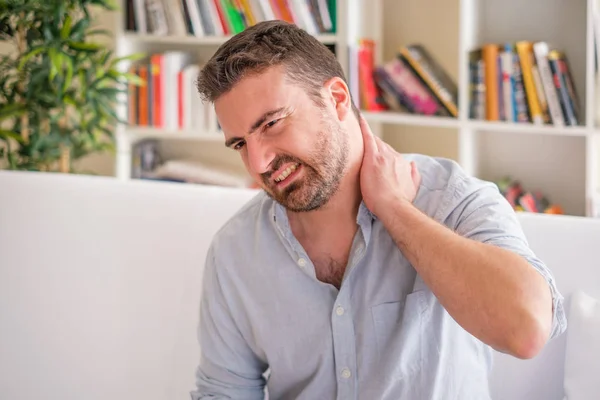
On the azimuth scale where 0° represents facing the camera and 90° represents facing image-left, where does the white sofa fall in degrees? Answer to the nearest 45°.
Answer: approximately 0°

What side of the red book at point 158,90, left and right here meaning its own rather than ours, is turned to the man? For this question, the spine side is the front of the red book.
front

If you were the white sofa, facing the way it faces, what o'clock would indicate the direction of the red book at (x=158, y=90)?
The red book is roughly at 6 o'clock from the white sofa.

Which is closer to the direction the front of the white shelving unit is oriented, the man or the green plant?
the man

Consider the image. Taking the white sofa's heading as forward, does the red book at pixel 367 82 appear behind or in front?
behind

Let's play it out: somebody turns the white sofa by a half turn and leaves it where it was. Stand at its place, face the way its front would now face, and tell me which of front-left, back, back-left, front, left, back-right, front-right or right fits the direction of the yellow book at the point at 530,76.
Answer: front-right

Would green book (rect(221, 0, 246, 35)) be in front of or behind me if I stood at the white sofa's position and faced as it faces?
behind
